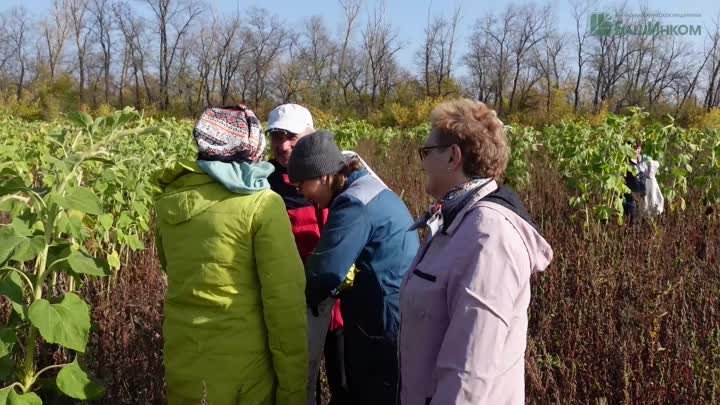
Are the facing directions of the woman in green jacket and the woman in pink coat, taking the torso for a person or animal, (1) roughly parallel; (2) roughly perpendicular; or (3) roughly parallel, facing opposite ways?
roughly perpendicular

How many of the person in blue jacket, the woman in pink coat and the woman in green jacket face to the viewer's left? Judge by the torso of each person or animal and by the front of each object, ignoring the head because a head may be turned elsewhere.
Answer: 2

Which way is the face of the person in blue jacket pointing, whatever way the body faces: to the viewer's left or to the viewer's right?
to the viewer's left

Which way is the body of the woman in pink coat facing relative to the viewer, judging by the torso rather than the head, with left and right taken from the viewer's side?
facing to the left of the viewer

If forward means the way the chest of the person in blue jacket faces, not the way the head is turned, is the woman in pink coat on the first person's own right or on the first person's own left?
on the first person's own left

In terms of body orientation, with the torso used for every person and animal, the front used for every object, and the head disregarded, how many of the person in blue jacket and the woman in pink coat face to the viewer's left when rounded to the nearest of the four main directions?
2

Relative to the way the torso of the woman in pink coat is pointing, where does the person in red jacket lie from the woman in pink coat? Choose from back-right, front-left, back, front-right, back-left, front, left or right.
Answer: front-right

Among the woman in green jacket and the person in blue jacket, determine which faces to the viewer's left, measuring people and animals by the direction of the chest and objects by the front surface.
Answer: the person in blue jacket

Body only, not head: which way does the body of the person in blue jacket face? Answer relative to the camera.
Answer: to the viewer's left

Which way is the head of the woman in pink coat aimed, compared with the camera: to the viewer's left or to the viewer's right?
to the viewer's left

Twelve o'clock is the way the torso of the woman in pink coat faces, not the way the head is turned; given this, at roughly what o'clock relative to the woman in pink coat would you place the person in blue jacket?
The person in blue jacket is roughly at 2 o'clock from the woman in pink coat.

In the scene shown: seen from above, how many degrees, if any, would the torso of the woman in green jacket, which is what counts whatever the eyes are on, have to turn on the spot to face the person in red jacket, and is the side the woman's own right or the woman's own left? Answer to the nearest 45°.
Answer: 0° — they already face them

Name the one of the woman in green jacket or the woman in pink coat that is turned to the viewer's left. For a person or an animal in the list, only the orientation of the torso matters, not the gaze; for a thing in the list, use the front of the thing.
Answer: the woman in pink coat

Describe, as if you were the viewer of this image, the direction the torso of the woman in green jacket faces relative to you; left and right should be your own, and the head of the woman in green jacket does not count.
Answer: facing away from the viewer and to the right of the viewer
